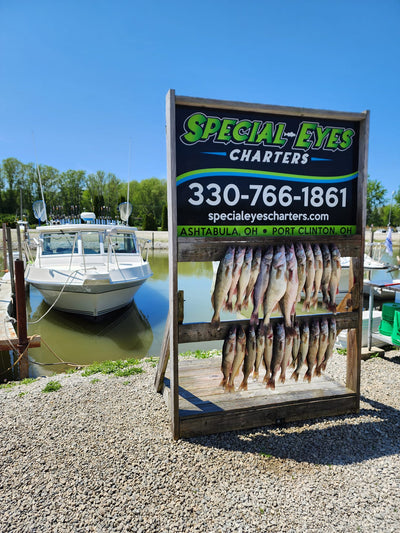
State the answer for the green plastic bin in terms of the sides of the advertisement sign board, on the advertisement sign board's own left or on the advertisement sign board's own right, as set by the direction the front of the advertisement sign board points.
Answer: on the advertisement sign board's own left

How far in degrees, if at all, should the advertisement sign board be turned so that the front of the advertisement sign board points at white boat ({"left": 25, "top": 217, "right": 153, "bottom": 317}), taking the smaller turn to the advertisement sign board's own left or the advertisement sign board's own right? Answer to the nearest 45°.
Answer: approximately 180°

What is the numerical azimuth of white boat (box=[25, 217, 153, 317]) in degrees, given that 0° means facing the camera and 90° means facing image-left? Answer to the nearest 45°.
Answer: approximately 0°

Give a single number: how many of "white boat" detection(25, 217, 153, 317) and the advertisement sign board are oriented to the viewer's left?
0

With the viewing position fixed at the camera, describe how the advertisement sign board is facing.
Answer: facing the viewer and to the right of the viewer

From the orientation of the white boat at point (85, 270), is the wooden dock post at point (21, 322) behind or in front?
in front
